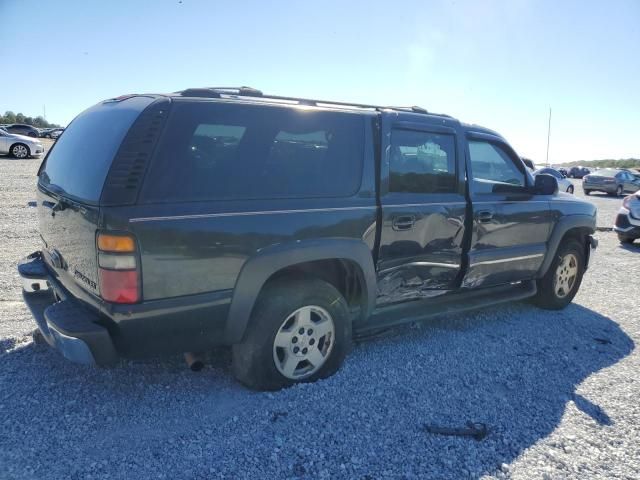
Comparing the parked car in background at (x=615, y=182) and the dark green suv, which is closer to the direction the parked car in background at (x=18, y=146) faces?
the parked car in background

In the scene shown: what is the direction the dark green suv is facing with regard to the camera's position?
facing away from the viewer and to the right of the viewer

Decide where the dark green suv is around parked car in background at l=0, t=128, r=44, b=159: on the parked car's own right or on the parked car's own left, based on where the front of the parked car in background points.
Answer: on the parked car's own right

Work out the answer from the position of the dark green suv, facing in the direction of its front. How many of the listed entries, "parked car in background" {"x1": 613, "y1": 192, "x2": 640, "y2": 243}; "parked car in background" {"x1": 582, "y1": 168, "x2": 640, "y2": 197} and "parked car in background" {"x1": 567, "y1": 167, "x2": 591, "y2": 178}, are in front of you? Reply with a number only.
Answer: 3

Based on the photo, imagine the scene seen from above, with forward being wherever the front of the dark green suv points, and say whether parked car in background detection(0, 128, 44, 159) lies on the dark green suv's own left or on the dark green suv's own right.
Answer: on the dark green suv's own left

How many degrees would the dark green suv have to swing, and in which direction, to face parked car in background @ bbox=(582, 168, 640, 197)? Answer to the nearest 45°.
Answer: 0° — it already faces it

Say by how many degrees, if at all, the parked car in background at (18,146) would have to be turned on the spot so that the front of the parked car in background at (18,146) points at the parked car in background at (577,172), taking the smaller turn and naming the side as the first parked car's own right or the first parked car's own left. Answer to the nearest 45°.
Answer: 0° — it already faces it

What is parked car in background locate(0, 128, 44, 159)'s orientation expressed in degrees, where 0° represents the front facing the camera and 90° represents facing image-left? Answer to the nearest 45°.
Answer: approximately 270°
